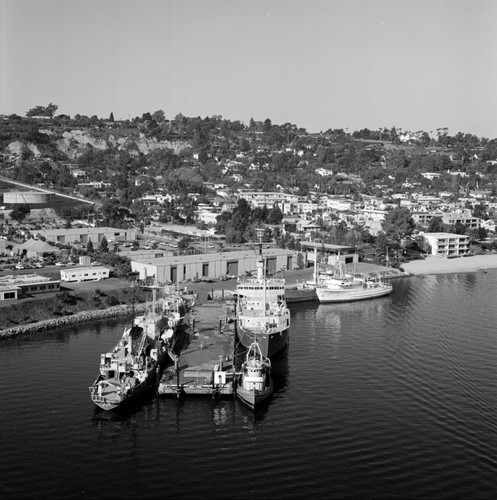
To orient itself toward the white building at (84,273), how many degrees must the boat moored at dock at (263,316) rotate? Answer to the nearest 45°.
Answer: approximately 135° to its right

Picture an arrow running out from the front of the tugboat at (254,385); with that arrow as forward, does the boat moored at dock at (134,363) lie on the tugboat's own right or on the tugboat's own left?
on the tugboat's own right

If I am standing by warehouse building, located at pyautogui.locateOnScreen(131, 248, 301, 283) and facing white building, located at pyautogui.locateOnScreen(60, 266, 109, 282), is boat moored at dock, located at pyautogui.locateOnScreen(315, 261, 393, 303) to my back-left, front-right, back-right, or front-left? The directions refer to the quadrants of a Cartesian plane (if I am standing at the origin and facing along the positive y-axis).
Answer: back-left

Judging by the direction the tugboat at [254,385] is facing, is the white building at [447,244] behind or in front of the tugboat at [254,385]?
behind

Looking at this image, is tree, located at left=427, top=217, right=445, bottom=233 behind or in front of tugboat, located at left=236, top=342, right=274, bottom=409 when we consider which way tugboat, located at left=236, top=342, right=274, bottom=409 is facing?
behind

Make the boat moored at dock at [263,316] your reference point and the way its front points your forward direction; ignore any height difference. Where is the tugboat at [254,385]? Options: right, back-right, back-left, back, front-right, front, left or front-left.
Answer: front

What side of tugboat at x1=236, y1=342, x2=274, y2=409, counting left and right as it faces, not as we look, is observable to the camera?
front

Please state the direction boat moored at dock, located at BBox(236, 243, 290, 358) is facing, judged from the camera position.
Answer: facing the viewer

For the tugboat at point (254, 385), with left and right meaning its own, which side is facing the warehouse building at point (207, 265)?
back
